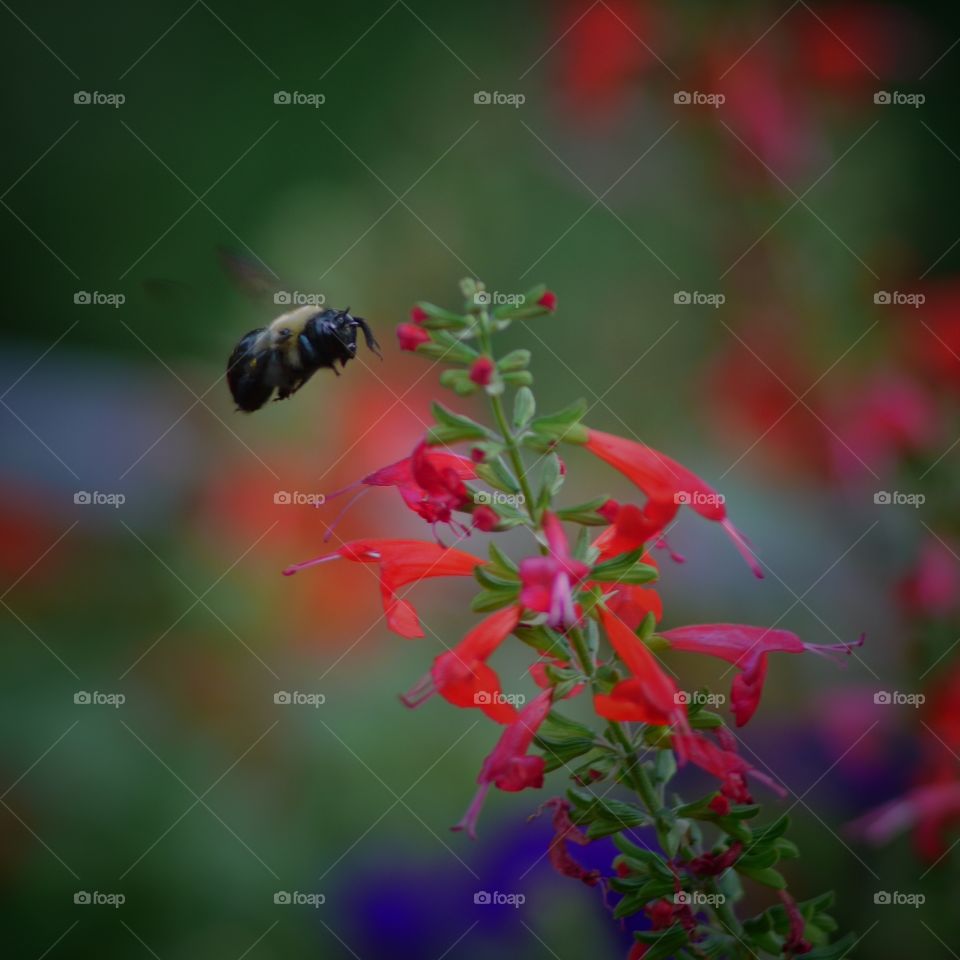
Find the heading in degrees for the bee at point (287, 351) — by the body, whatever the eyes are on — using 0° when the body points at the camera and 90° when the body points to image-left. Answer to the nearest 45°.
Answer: approximately 270°
